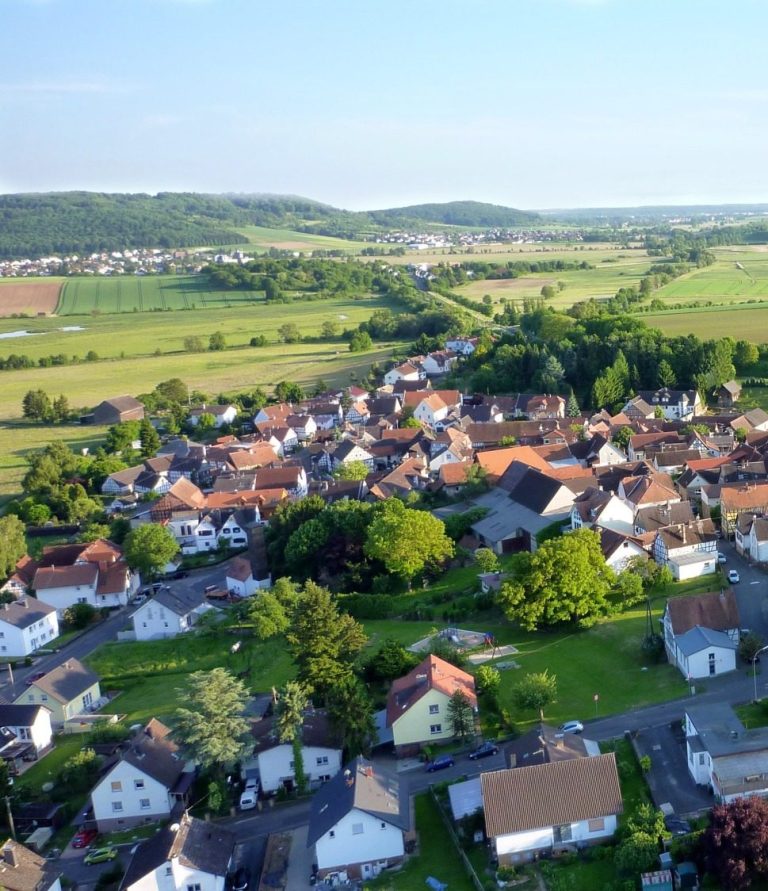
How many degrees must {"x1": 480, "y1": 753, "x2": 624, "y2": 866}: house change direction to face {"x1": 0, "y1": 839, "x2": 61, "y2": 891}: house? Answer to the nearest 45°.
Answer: approximately 90° to its right

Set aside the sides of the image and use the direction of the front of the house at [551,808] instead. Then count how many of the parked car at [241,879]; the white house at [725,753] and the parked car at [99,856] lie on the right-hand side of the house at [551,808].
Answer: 2

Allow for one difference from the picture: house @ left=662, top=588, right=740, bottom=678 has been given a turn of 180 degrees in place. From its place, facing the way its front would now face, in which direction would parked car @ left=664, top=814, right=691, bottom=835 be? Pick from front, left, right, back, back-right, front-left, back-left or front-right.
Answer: back

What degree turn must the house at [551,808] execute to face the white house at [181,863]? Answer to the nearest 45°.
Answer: approximately 90° to its right

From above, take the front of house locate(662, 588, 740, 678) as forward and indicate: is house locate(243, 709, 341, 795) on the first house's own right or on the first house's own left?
on the first house's own right

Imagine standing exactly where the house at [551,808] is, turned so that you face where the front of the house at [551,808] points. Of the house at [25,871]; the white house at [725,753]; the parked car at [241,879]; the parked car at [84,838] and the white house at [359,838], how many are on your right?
4

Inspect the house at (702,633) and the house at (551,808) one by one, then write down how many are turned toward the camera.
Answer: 2

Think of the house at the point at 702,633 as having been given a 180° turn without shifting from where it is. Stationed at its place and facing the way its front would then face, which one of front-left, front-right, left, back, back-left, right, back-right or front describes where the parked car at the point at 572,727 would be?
back-left

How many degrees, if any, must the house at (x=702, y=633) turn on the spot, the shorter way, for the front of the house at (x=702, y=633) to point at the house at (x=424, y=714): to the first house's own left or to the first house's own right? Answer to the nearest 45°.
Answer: approximately 45° to the first house's own right

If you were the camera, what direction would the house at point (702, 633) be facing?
facing the viewer

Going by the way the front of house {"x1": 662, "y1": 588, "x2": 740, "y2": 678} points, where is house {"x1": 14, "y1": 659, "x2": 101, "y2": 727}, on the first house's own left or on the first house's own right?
on the first house's own right

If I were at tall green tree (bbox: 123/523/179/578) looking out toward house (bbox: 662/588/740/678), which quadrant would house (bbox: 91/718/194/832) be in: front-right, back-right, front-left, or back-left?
front-right

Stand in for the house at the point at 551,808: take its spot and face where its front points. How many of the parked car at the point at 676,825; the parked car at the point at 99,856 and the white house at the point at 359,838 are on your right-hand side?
2

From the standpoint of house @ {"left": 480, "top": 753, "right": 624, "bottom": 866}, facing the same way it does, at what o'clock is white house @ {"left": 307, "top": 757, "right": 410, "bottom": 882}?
The white house is roughly at 3 o'clock from the house.

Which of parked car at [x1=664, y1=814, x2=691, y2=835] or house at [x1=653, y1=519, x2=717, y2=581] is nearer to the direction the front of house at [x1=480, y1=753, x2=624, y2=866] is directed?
the parked car

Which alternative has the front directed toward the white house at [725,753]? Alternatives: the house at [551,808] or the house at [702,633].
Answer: the house at [702,633]
